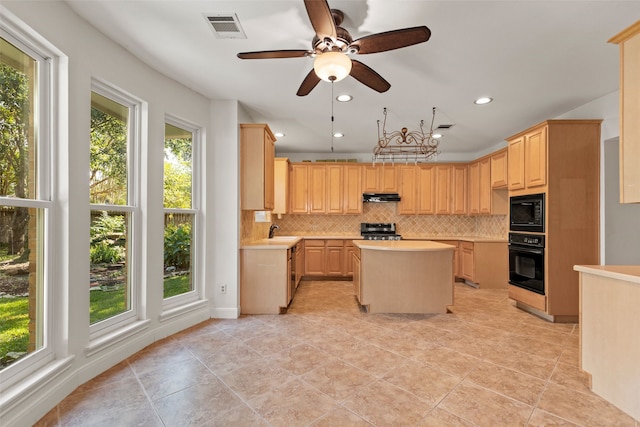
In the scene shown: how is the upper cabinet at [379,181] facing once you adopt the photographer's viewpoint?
facing the viewer

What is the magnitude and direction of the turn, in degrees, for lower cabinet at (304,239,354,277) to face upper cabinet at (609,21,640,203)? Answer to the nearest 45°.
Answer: approximately 45° to its left

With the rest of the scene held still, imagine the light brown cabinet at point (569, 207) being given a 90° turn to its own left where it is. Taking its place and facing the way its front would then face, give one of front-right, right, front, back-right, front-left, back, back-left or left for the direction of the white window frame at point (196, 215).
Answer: right

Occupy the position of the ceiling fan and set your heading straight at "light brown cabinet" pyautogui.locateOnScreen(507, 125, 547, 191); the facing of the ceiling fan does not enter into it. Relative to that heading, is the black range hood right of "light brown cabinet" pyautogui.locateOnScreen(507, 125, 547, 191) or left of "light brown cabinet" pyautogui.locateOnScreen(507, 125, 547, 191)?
left

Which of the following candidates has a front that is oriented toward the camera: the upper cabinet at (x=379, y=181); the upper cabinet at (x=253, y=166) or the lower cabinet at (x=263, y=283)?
the upper cabinet at (x=379, y=181)

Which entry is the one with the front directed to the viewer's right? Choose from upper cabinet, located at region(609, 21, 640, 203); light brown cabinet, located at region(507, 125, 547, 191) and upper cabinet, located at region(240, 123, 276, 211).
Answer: upper cabinet, located at region(240, 123, 276, 211)

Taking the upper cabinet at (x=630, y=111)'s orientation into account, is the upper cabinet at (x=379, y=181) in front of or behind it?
in front

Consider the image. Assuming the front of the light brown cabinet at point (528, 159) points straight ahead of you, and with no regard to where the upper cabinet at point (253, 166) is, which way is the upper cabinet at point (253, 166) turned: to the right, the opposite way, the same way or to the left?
the opposite way

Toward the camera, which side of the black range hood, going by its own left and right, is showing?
front

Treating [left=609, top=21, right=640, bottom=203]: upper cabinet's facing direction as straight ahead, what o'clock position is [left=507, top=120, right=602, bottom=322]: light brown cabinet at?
The light brown cabinet is roughly at 1 o'clock from the upper cabinet.

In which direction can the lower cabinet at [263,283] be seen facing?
to the viewer's right

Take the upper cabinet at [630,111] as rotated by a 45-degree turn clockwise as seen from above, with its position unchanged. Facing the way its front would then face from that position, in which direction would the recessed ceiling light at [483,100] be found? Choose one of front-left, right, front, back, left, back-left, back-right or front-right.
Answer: front-left

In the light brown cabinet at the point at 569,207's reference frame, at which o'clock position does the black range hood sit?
The black range hood is roughly at 2 o'clock from the light brown cabinet.

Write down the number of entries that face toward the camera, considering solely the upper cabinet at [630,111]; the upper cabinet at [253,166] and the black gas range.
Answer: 1

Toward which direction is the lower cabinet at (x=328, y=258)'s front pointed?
toward the camera

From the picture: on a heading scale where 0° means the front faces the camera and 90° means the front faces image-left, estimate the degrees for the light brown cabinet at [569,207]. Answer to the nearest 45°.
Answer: approximately 45°

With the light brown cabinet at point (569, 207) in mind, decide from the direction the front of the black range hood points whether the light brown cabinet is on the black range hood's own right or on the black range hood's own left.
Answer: on the black range hood's own left

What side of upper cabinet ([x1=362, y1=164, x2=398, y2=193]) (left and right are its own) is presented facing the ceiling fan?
front

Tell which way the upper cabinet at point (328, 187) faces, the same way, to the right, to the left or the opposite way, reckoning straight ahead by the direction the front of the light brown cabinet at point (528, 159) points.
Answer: to the left
